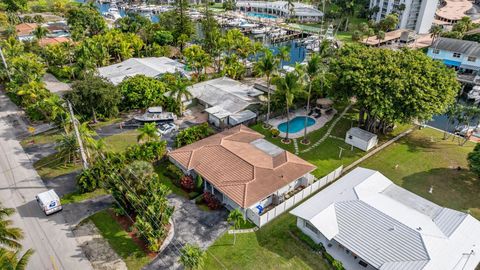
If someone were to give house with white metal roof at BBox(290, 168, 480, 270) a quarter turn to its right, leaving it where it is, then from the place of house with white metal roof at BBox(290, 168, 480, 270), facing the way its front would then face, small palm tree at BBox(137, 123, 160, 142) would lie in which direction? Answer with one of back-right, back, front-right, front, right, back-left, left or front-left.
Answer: front-left

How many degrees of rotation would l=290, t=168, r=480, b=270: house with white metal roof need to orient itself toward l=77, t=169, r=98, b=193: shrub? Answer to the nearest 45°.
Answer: approximately 45° to its right

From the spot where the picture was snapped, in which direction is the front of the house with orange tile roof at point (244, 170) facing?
facing the viewer and to the left of the viewer

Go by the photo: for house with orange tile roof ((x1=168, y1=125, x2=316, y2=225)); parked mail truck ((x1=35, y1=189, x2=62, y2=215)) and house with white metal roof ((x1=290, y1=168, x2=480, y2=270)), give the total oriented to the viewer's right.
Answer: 0

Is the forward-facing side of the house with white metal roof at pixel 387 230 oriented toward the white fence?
no

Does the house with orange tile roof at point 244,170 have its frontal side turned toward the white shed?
no

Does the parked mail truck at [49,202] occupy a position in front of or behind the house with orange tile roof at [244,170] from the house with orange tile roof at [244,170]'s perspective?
in front

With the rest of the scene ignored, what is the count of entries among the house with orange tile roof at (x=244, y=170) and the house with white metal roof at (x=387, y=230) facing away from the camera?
0

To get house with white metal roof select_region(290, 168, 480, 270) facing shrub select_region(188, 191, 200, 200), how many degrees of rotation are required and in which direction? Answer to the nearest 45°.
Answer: approximately 45° to its right
